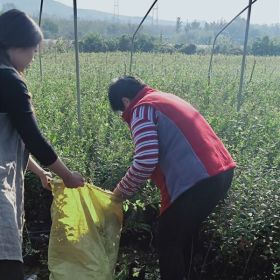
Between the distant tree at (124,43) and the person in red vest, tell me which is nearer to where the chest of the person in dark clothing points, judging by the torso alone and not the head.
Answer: the person in red vest

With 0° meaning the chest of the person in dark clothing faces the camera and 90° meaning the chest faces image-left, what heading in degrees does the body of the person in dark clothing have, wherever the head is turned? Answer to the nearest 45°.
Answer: approximately 270°

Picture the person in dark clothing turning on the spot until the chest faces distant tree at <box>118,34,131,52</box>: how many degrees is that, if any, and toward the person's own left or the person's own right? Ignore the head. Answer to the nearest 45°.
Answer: approximately 90° to the person's own left

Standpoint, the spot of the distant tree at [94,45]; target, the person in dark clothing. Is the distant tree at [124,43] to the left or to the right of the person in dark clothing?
left

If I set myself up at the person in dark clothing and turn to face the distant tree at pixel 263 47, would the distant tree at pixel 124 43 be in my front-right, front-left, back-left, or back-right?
front-left

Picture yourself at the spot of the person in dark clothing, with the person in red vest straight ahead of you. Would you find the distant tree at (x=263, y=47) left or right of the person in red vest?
left

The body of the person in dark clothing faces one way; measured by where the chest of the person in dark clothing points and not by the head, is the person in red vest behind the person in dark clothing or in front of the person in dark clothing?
in front

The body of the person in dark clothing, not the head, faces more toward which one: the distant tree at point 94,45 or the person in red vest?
the person in red vest

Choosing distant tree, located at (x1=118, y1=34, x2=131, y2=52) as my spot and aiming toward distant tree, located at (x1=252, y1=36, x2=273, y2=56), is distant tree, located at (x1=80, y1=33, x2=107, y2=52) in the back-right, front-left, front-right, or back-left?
back-left

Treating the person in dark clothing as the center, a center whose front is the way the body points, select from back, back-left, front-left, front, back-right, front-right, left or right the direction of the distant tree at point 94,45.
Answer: left

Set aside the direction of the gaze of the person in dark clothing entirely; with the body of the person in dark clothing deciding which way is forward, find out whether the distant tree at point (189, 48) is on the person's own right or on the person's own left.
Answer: on the person's own left

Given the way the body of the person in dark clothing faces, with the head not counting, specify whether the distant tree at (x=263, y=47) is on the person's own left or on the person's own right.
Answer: on the person's own left

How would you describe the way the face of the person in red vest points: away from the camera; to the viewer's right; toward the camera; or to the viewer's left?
to the viewer's left
